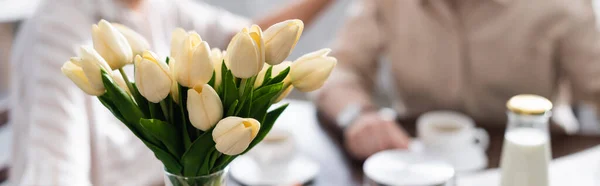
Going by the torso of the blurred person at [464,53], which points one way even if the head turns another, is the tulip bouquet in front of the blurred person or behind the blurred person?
in front

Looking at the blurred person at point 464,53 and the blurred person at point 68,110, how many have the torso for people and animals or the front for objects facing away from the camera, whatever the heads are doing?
0

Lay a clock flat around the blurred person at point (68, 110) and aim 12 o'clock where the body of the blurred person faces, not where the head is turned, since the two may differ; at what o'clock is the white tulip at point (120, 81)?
The white tulip is roughly at 1 o'clock from the blurred person.

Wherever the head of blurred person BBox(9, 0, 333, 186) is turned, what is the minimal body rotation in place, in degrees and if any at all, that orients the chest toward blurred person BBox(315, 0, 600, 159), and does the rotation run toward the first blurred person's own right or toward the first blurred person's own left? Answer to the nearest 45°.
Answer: approximately 45° to the first blurred person's own left

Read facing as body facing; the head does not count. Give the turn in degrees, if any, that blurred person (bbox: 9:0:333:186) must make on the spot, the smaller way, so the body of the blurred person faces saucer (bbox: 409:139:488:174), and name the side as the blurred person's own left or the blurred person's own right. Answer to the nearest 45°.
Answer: approximately 45° to the blurred person's own left

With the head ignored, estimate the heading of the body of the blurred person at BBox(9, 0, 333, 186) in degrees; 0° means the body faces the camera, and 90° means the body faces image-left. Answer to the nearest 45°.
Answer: approximately 315°

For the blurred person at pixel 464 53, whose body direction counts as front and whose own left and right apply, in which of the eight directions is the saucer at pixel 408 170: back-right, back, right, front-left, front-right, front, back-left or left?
front
